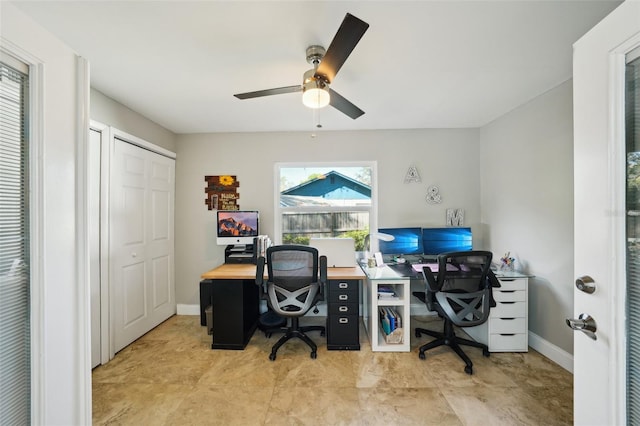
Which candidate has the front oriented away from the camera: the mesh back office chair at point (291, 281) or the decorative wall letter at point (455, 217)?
the mesh back office chair

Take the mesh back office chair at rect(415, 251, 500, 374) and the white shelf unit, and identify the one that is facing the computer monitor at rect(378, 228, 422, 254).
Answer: the mesh back office chair

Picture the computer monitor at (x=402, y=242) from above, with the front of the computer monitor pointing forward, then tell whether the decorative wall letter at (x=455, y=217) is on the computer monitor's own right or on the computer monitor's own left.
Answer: on the computer monitor's own left

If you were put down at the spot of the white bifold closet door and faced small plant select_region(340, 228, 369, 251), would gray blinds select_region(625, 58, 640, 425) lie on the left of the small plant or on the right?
right

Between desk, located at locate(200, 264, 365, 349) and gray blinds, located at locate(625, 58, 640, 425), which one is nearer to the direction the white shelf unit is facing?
the gray blinds

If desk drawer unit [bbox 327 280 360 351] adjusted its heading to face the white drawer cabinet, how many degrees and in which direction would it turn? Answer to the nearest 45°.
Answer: approximately 90° to its left

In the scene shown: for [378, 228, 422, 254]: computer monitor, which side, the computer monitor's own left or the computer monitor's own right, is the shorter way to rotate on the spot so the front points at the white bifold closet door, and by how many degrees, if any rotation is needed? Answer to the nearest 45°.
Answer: approximately 45° to the computer monitor's own right

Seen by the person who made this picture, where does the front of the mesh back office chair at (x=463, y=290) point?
facing away from the viewer and to the left of the viewer

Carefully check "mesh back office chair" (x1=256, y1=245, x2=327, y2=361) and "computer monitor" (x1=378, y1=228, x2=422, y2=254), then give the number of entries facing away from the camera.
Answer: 1

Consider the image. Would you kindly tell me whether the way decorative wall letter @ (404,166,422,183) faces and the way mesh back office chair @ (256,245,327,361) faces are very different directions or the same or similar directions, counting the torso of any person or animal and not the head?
very different directions
